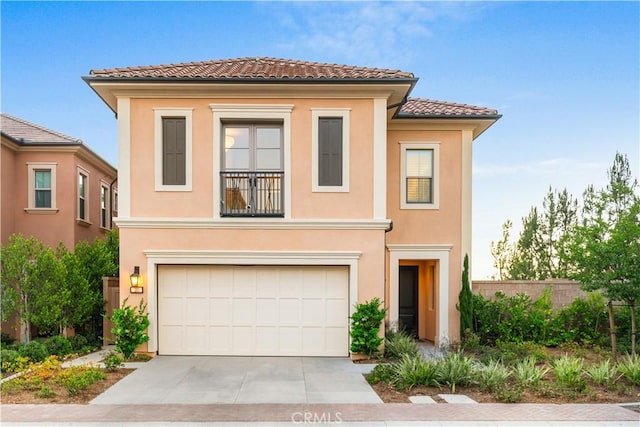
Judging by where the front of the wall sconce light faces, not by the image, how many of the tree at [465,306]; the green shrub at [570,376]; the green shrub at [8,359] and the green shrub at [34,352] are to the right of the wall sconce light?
2

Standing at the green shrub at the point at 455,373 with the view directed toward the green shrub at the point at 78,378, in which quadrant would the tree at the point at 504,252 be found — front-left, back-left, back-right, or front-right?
back-right

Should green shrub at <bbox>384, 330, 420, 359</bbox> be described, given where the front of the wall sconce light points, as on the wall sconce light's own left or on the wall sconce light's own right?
on the wall sconce light's own left

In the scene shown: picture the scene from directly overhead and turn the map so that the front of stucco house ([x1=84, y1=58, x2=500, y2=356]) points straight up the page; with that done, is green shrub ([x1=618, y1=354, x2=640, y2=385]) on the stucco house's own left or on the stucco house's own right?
on the stucco house's own left

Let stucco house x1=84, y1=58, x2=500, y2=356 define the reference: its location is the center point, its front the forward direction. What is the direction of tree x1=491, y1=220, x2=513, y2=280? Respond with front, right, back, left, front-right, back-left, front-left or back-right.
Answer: back-left

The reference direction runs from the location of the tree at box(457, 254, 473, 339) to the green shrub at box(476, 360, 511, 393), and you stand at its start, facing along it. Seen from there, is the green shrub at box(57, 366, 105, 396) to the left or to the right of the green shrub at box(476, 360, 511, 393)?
right

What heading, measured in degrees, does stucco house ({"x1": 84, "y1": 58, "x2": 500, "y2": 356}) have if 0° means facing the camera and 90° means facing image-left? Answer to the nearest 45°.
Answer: approximately 0°

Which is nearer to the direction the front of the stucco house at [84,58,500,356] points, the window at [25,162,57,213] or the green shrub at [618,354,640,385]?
the green shrub
